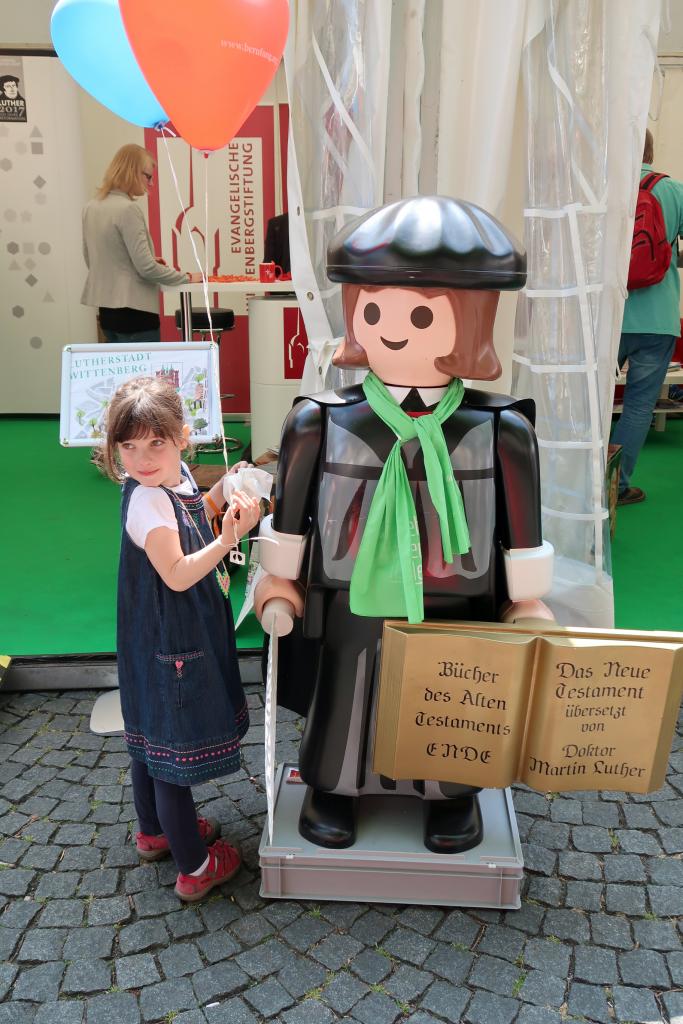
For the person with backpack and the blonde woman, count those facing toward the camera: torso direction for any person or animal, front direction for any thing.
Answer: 0

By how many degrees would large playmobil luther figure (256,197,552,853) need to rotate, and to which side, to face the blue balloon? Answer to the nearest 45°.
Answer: approximately 135° to its right

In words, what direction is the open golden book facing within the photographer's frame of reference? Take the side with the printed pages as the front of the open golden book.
facing the viewer

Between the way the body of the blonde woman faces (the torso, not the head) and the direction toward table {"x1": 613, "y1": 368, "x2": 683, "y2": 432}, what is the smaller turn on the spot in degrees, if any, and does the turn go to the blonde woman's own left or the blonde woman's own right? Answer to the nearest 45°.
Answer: approximately 45° to the blonde woman's own right

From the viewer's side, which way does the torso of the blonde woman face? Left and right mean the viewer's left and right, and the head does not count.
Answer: facing away from the viewer and to the right of the viewer

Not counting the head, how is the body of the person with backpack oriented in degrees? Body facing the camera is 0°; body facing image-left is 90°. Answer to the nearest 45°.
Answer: approximately 225°

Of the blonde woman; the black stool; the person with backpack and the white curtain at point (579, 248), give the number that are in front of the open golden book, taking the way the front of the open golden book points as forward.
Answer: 0

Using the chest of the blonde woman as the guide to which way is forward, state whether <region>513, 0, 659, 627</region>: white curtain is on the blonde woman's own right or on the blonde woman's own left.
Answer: on the blonde woman's own right

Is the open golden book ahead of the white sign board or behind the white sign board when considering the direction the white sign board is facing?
ahead

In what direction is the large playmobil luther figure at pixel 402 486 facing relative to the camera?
toward the camera

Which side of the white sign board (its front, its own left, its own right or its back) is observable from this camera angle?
front

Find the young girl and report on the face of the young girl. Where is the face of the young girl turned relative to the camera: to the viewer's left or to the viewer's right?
to the viewer's left

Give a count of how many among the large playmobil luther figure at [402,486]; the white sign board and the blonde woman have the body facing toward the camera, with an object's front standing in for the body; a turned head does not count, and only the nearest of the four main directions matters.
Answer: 2

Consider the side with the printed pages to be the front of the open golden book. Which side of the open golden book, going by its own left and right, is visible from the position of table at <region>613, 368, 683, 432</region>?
back

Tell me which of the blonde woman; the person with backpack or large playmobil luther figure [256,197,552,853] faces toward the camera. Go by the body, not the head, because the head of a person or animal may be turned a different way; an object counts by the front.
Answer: the large playmobil luther figure

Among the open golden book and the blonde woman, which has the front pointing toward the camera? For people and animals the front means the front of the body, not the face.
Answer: the open golden book
